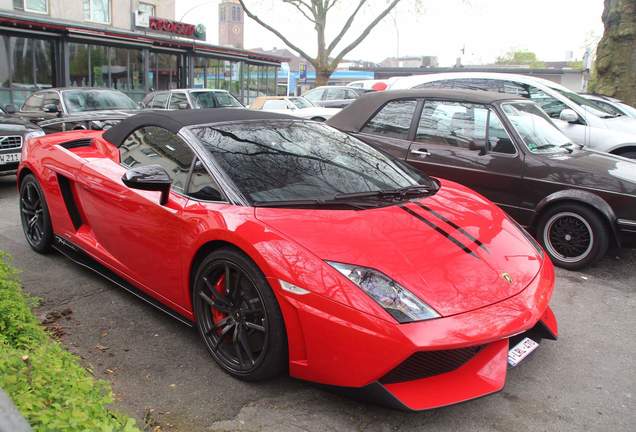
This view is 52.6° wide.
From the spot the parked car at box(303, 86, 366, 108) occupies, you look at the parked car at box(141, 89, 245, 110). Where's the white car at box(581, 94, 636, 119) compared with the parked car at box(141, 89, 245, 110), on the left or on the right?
left

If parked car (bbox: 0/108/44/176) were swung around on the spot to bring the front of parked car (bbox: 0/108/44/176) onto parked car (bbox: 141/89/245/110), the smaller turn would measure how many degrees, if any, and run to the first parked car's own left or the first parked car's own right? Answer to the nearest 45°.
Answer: approximately 90° to the first parked car's own left

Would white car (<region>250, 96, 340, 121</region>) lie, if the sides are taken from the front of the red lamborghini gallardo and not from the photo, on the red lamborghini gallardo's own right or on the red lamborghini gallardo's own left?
on the red lamborghini gallardo's own left

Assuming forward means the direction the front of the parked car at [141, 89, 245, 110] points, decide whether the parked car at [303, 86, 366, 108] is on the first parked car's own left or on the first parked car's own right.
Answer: on the first parked car's own left

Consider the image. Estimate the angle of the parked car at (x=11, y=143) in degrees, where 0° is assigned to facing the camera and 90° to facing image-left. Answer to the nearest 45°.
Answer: approximately 315°

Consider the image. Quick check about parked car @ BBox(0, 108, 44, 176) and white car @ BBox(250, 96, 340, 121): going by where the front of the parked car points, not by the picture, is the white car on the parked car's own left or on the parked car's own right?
on the parked car's own left

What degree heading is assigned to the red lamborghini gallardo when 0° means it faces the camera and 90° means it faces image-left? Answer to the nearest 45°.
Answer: approximately 315°
